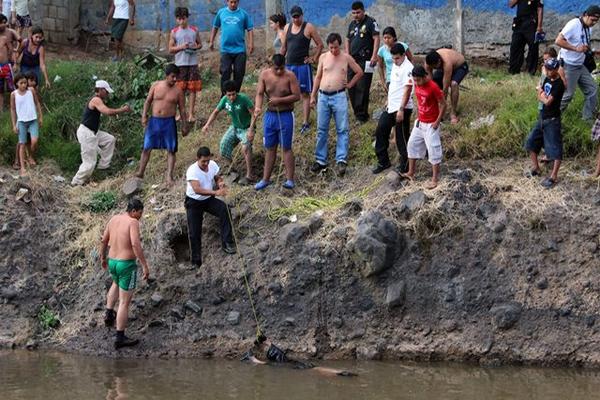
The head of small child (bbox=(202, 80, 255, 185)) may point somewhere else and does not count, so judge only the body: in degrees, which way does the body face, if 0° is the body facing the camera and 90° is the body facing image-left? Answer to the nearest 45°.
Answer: approximately 45°

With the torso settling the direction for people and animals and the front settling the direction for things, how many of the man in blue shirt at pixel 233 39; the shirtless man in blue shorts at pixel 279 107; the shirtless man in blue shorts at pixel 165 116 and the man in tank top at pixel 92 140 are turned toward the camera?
3

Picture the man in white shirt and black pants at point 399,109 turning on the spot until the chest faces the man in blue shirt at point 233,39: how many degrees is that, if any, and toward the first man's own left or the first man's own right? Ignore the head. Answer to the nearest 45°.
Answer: approximately 90° to the first man's own right

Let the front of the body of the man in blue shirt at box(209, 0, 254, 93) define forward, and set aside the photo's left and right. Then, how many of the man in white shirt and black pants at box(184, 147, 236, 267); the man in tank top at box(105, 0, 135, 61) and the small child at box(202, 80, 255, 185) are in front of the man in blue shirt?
2

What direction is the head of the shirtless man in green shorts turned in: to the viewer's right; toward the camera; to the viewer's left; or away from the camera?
to the viewer's right
